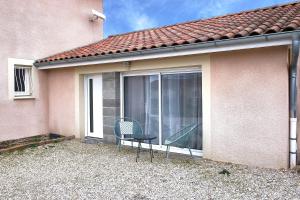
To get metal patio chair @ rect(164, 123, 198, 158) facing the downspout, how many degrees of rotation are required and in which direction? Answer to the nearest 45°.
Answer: approximately 180°

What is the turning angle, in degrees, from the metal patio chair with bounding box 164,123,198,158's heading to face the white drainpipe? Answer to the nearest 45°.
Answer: approximately 180°

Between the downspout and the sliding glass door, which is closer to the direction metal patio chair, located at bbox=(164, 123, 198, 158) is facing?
the sliding glass door

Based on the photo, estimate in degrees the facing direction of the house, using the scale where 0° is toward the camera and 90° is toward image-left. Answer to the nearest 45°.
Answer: approximately 45°

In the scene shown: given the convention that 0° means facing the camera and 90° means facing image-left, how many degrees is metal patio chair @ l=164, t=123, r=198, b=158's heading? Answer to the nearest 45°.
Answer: approximately 90°
